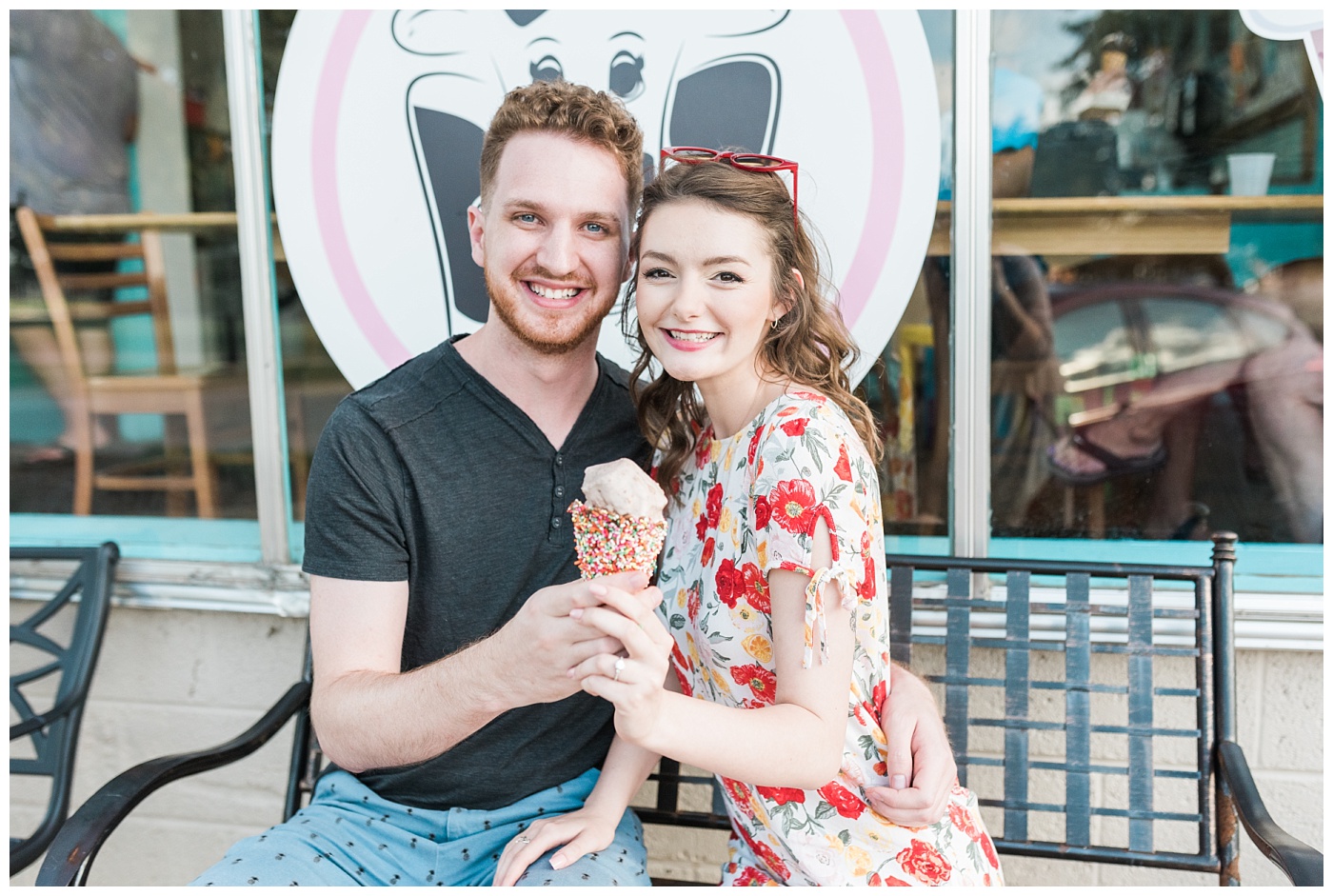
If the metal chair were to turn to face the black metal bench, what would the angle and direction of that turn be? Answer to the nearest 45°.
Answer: approximately 90° to its left

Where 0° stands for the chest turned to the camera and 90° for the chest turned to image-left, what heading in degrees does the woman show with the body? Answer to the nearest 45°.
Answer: approximately 45°

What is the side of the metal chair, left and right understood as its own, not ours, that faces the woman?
left

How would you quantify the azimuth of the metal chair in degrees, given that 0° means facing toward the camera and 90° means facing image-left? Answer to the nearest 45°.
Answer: approximately 45°

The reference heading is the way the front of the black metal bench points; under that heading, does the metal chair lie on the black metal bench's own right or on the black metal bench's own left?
on the black metal bench's own right
